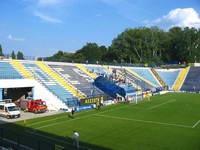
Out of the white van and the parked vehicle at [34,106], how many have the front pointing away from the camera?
0

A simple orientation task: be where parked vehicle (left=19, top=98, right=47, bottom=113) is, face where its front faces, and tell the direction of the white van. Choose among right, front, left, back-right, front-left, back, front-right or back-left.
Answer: right

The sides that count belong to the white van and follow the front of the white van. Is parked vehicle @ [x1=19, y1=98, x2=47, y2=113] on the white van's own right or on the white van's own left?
on the white van's own left

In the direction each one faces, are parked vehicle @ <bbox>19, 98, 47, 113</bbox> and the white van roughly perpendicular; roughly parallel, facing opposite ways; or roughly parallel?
roughly parallel

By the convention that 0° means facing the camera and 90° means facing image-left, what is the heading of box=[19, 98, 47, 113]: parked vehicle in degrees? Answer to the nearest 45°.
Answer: approximately 315°
